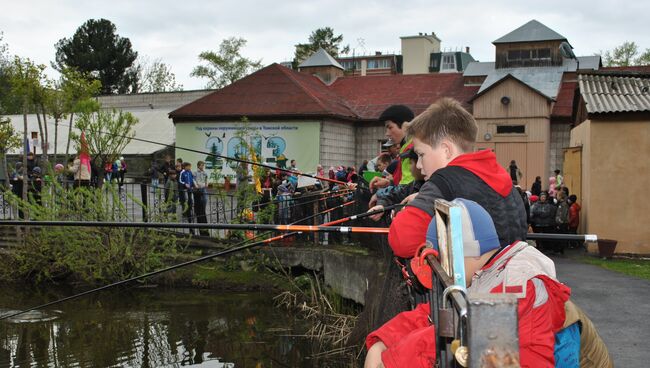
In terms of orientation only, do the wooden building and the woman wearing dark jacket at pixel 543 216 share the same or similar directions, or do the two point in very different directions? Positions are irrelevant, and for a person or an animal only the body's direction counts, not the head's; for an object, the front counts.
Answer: same or similar directions

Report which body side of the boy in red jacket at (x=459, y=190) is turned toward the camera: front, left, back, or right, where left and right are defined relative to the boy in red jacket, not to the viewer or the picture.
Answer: left

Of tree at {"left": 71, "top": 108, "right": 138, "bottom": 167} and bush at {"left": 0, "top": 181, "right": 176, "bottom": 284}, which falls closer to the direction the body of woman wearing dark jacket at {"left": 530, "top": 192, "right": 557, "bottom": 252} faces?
the bush

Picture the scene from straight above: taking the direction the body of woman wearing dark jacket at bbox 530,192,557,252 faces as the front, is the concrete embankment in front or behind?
in front

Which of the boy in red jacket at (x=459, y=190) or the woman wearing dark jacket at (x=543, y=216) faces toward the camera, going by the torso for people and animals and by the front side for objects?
the woman wearing dark jacket

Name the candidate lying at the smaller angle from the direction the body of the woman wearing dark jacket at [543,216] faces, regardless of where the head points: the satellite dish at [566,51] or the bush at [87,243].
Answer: the bush

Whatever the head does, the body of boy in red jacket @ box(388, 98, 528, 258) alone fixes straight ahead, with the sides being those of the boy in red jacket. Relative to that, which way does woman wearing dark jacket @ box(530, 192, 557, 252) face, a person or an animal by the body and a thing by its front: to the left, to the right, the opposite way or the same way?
to the left

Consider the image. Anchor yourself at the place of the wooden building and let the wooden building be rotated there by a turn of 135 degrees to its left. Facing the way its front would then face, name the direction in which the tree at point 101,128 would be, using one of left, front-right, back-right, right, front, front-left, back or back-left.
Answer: back

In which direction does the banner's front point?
toward the camera

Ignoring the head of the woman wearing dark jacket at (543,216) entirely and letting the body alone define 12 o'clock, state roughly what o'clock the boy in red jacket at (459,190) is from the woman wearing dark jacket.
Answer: The boy in red jacket is roughly at 12 o'clock from the woman wearing dark jacket.

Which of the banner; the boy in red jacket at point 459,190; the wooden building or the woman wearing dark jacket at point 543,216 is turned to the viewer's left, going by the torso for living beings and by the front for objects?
the boy in red jacket

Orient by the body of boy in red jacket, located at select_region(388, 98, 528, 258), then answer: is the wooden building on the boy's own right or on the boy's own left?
on the boy's own right

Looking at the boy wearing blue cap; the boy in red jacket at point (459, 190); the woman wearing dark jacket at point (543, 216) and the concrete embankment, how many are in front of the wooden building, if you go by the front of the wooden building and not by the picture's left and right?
4

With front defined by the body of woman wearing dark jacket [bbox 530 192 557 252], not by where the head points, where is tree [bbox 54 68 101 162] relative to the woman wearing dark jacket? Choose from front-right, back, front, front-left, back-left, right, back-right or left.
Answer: right

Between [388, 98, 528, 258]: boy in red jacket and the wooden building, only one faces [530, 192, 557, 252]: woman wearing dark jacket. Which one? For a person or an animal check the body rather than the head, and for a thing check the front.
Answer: the wooden building

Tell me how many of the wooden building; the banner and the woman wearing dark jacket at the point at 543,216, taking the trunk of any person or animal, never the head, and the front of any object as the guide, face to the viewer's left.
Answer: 0

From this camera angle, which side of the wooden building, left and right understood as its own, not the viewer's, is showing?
front

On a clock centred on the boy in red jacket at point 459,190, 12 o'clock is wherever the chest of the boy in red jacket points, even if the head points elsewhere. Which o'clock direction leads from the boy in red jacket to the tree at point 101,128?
The tree is roughly at 2 o'clock from the boy in red jacket.

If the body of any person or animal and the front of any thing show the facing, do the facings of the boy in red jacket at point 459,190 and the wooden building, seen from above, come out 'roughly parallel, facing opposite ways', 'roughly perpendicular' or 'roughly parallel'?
roughly perpendicular

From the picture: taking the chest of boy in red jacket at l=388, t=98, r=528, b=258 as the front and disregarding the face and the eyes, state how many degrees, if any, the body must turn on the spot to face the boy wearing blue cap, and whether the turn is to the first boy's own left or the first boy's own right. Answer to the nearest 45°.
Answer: approximately 135° to the first boy's own left
